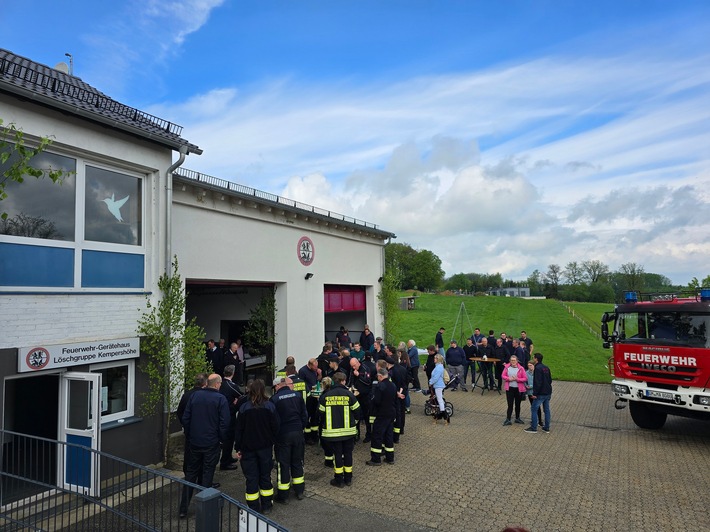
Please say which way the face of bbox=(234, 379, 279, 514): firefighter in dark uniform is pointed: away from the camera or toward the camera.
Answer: away from the camera

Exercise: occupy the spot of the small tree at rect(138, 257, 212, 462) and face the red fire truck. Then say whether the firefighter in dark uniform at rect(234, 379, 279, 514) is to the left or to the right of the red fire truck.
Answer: right

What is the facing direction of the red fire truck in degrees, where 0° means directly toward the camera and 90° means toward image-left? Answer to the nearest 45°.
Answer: approximately 45°

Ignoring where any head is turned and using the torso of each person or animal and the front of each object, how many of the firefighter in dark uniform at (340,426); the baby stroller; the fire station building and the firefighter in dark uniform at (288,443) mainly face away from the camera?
2

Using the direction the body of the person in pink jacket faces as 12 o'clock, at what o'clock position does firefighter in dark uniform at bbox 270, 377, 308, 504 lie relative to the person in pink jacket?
The firefighter in dark uniform is roughly at 1 o'clock from the person in pink jacket.

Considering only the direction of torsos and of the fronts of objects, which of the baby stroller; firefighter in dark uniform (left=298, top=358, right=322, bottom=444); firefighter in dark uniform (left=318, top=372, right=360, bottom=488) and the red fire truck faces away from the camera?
firefighter in dark uniform (left=318, top=372, right=360, bottom=488)

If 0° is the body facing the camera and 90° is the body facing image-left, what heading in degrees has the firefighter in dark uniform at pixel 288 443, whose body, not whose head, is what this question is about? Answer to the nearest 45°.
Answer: approximately 180°

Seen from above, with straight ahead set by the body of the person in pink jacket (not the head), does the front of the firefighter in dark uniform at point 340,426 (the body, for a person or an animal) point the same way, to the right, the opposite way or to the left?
the opposite way

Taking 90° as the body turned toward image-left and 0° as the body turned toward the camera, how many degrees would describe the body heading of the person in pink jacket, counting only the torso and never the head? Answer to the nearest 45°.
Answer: approximately 0°

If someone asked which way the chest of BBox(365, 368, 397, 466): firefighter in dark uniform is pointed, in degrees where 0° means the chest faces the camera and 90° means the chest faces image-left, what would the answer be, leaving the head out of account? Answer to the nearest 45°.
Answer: approximately 135°

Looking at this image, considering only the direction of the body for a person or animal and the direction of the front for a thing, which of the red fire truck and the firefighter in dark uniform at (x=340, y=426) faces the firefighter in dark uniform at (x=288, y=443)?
the red fire truck

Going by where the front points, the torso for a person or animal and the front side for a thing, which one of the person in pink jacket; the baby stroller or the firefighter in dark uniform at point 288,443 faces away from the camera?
the firefighter in dark uniform
